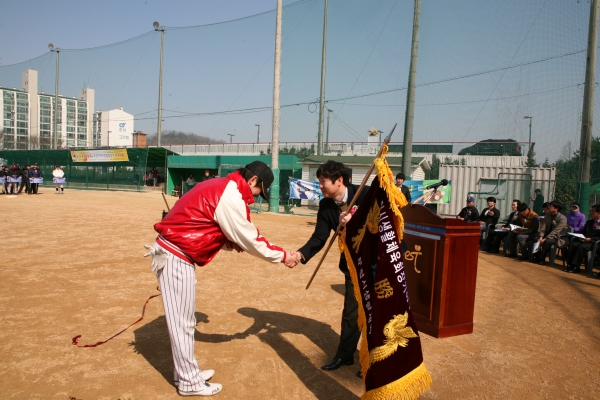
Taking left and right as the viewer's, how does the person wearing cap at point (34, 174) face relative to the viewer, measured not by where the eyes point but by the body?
facing the viewer

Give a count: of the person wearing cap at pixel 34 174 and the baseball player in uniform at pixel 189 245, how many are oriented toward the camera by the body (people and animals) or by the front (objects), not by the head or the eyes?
1

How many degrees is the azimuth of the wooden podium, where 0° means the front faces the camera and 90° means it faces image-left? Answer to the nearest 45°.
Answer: approximately 45°

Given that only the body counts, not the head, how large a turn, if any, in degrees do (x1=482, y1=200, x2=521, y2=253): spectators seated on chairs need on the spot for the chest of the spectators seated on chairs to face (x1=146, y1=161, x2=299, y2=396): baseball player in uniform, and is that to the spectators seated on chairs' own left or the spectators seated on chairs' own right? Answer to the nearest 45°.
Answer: approximately 45° to the spectators seated on chairs' own left

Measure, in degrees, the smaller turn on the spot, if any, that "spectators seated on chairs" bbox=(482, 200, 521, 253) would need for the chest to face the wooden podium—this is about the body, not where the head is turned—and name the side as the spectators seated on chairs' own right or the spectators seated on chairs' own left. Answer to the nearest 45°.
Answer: approximately 45° to the spectators seated on chairs' own left

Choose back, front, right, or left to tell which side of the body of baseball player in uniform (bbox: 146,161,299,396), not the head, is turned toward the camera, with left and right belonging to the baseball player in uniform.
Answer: right

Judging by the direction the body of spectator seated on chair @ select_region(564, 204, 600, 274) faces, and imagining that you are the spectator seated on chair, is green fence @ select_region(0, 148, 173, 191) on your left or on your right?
on your right

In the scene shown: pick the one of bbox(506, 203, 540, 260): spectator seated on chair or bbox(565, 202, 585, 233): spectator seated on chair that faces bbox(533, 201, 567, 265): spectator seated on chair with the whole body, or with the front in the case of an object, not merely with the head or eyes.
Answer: bbox(565, 202, 585, 233): spectator seated on chair

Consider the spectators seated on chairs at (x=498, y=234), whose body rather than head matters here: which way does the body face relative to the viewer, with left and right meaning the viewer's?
facing the viewer and to the left of the viewer

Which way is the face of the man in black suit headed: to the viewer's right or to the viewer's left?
to the viewer's left

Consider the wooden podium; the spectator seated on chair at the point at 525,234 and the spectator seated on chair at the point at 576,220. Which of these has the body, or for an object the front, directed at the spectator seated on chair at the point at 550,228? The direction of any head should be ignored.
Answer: the spectator seated on chair at the point at 576,220

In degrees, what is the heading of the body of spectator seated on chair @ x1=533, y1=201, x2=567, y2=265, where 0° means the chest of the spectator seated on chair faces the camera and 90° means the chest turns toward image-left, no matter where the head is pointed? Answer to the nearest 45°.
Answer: approximately 45°
